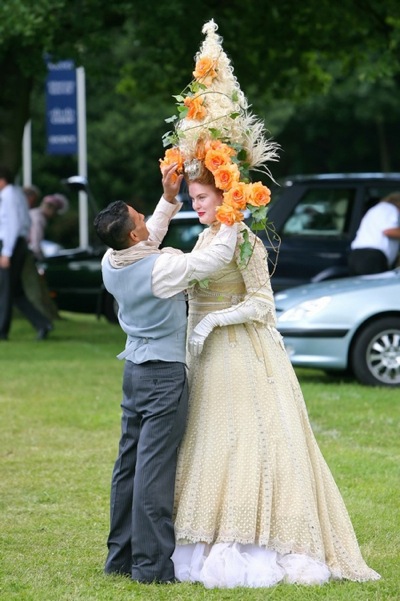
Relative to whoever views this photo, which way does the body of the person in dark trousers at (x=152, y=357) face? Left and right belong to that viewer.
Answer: facing away from the viewer and to the right of the viewer

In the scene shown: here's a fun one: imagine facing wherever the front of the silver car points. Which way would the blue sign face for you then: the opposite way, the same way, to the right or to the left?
to the left

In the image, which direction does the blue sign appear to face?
toward the camera

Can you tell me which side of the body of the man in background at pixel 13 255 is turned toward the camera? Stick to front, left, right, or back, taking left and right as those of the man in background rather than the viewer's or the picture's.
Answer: left

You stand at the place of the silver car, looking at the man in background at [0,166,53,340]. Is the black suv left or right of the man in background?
right

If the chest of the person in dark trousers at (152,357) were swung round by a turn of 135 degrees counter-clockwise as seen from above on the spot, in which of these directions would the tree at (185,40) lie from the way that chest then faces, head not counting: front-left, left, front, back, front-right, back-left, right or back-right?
right

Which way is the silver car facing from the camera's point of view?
to the viewer's left
